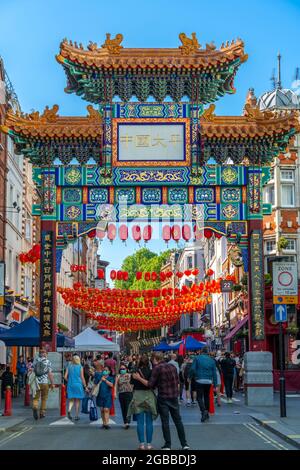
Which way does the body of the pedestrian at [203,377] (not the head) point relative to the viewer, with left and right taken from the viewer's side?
facing away from the viewer

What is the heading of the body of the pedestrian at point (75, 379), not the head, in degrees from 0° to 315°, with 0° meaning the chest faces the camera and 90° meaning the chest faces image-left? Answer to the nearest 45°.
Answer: approximately 180°

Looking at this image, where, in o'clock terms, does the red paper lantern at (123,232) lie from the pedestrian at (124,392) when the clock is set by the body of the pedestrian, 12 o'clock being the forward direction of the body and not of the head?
The red paper lantern is roughly at 6 o'clock from the pedestrian.

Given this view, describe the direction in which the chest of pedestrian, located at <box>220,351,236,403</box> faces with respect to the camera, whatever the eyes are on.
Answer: away from the camera

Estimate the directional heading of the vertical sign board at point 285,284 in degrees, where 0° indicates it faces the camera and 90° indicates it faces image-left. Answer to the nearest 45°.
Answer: approximately 0°

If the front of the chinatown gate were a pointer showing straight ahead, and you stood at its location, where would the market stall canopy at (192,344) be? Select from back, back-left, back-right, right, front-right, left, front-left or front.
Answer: back

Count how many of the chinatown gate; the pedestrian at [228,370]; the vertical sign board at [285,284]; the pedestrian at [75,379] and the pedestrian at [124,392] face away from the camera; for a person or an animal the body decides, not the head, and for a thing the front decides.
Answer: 2
